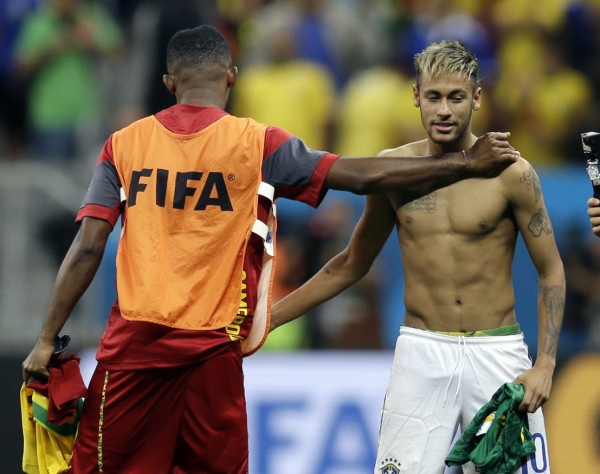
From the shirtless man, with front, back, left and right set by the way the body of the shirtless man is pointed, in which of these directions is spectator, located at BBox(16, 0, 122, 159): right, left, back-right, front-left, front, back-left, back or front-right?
back-right

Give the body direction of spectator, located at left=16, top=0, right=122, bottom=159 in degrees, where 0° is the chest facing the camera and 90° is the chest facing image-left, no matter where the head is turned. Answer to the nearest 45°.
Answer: approximately 0°

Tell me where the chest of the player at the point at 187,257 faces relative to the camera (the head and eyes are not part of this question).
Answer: away from the camera

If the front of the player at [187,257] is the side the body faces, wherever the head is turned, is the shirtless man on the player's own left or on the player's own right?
on the player's own right

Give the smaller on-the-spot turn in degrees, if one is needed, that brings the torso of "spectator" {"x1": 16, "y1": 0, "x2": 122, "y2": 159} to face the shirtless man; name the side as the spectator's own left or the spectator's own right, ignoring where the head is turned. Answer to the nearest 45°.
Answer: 0° — they already face them

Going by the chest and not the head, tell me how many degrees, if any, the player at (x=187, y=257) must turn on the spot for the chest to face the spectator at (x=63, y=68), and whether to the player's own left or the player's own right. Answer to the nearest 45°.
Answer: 0° — they already face them

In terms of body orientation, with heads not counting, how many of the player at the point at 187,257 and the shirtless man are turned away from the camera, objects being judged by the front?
1

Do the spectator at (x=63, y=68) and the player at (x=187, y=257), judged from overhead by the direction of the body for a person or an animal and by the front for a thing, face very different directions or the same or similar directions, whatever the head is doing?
very different directions

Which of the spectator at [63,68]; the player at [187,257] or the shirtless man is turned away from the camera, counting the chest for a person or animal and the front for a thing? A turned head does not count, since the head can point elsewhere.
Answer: the player

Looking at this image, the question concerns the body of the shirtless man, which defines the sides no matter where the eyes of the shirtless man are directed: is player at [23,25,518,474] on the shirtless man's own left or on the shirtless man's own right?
on the shirtless man's own right

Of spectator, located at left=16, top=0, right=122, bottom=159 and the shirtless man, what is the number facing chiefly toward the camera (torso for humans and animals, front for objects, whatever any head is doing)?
2

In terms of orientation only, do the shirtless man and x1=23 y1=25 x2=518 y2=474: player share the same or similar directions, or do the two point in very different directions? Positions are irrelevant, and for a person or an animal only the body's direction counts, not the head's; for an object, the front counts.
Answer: very different directions
